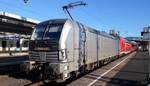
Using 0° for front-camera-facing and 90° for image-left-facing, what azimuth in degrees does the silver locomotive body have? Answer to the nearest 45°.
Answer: approximately 45°
